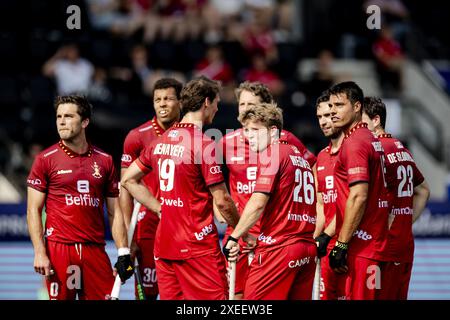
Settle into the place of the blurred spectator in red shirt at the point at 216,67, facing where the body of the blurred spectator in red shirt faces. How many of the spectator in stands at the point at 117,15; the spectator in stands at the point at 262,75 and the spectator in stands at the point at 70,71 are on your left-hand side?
1

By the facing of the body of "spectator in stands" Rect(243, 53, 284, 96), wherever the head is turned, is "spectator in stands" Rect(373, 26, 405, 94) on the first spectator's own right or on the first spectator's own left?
on the first spectator's own left

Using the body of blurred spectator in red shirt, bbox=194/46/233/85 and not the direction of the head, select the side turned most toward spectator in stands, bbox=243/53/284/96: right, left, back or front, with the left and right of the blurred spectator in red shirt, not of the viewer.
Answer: left

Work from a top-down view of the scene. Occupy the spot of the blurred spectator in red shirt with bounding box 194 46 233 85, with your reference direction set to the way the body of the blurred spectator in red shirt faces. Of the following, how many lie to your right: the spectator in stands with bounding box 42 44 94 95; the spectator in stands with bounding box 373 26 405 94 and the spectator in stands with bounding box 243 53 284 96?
1

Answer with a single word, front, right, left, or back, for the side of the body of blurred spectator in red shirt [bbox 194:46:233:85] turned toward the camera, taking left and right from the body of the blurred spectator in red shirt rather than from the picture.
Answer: front

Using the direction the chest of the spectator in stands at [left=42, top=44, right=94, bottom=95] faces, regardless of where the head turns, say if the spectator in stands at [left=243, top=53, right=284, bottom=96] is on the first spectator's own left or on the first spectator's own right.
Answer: on the first spectator's own left

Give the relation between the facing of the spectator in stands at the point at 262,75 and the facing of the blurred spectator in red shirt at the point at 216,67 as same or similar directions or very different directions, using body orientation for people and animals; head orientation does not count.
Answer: same or similar directions

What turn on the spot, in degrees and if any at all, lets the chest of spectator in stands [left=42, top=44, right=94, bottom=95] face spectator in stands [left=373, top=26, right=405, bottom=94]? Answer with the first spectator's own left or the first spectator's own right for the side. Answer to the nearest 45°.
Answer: approximately 90° to the first spectator's own left

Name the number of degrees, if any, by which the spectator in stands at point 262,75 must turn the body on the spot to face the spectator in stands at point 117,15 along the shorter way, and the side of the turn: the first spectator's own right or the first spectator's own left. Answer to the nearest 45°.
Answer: approximately 90° to the first spectator's own right

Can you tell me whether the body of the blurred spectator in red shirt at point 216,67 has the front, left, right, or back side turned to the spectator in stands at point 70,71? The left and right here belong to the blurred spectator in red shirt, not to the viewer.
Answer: right
